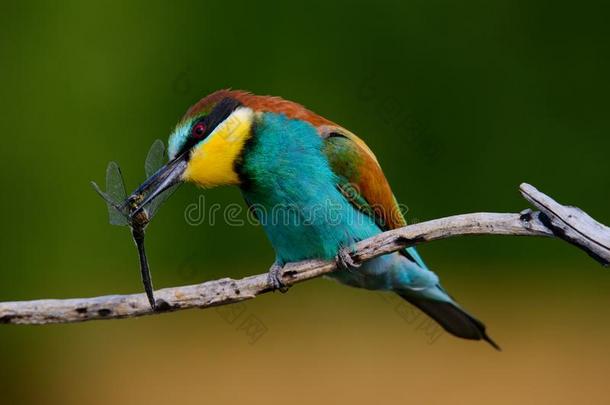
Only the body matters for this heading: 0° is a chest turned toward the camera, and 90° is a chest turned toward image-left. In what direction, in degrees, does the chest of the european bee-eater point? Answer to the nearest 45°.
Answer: approximately 45°
